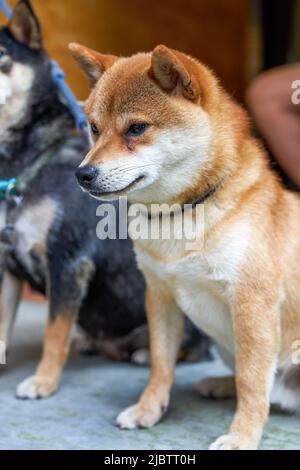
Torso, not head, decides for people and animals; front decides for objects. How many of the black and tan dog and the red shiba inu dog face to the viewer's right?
0

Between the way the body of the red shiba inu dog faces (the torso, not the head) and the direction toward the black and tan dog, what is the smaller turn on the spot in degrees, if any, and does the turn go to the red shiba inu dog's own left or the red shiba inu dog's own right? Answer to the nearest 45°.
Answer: approximately 90° to the red shiba inu dog's own right

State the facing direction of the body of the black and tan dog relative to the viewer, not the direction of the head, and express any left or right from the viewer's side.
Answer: facing the viewer and to the left of the viewer

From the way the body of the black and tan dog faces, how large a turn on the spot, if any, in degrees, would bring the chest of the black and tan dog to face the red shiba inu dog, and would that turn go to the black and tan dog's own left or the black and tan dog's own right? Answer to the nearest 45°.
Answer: approximately 90° to the black and tan dog's own left

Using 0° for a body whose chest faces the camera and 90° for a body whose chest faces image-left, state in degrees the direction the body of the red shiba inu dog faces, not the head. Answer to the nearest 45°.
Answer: approximately 45°
